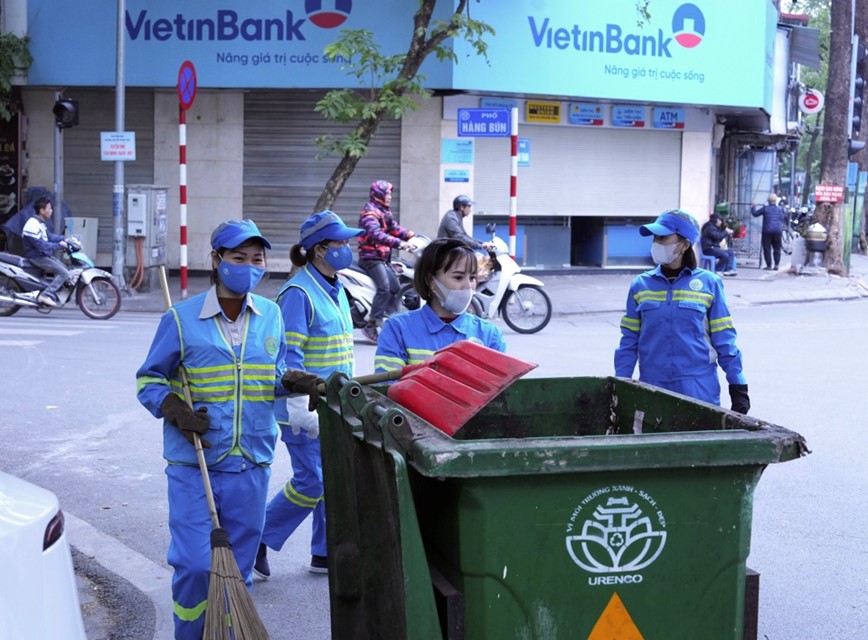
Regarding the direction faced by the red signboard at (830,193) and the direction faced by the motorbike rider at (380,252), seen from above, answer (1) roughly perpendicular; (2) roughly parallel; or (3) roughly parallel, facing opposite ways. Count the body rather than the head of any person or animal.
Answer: roughly perpendicular

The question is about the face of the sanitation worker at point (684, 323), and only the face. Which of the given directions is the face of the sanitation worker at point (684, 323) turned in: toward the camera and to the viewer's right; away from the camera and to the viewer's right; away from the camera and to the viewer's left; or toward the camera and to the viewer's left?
toward the camera and to the viewer's left

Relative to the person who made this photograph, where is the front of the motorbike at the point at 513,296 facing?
facing to the right of the viewer

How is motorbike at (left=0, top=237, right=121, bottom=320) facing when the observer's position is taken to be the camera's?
facing to the right of the viewer

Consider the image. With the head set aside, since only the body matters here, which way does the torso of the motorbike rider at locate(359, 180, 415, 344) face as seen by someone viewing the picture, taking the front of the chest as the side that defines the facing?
to the viewer's right

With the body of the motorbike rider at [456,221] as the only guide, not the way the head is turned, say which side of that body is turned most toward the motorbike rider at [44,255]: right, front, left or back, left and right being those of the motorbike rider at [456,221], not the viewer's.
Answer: back

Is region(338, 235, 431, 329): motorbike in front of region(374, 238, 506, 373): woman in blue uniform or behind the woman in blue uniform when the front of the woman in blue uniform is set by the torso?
behind

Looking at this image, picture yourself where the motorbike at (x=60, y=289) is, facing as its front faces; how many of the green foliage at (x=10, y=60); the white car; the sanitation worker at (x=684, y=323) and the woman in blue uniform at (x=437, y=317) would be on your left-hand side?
1

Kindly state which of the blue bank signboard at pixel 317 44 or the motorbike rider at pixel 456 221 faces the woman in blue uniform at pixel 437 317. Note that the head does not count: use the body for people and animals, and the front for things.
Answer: the blue bank signboard

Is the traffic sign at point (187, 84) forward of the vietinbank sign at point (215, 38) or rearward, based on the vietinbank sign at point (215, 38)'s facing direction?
forward

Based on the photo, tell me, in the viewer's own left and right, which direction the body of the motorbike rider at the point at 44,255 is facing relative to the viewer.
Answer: facing to the right of the viewer
